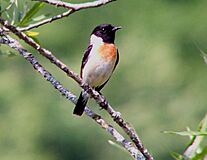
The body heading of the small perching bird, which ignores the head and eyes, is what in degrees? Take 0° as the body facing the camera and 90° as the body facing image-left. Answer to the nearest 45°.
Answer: approximately 315°

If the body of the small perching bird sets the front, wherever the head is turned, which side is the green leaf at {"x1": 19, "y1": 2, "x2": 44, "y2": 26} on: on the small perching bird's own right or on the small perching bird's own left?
on the small perching bird's own right

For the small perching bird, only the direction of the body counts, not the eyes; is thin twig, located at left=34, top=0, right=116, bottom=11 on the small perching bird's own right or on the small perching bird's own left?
on the small perching bird's own right

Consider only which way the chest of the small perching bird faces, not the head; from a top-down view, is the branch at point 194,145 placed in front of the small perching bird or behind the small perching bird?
in front
